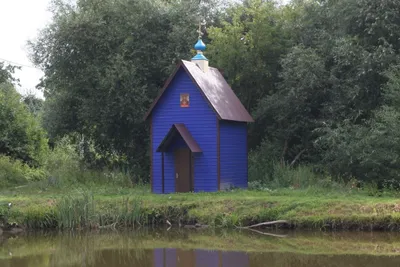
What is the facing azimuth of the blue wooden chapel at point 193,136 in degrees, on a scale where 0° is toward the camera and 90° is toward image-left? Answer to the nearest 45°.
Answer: approximately 45°

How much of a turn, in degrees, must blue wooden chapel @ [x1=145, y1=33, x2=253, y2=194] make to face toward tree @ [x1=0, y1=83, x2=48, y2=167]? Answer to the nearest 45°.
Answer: approximately 90° to its right

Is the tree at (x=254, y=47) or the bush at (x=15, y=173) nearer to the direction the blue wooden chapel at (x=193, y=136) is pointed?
the bush

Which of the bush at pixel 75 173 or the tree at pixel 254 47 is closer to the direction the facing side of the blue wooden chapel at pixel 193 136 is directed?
the bush

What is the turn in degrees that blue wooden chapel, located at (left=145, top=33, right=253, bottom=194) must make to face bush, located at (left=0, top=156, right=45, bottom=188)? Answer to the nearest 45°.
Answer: approximately 90° to its right

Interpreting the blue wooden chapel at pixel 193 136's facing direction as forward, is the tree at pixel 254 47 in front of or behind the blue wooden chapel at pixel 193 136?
behind

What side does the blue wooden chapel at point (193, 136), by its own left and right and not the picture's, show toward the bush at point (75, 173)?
right
